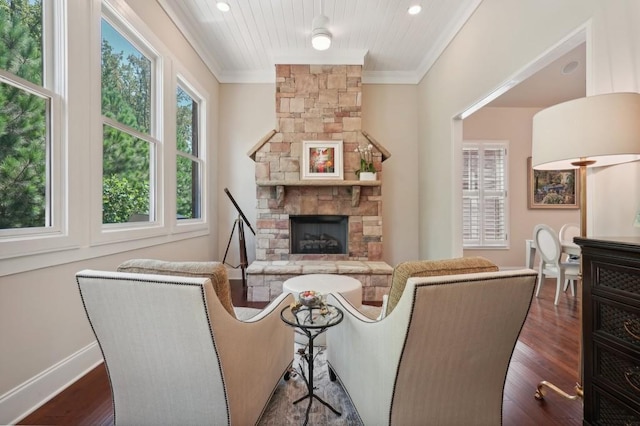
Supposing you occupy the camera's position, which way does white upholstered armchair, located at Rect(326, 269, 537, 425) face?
facing away from the viewer and to the left of the viewer

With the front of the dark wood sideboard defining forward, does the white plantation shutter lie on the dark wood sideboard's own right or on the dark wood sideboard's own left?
on the dark wood sideboard's own right

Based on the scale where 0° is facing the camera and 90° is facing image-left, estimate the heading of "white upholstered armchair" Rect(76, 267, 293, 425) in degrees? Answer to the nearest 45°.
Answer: approximately 225°

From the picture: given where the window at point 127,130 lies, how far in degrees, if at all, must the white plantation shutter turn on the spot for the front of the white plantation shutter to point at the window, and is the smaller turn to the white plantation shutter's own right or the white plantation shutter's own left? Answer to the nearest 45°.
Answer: approximately 45° to the white plantation shutter's own right

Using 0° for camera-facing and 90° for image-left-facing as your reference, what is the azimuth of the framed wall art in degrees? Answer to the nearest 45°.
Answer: approximately 0°

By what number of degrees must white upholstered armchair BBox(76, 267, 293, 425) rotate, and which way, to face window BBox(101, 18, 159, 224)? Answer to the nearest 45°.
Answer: approximately 45° to its left

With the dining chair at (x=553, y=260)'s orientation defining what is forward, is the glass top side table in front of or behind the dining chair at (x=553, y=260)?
behind

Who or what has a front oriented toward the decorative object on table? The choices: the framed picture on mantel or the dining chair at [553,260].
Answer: the framed picture on mantel

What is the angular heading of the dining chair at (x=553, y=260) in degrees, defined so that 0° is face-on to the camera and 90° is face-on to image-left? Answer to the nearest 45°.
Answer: approximately 225°

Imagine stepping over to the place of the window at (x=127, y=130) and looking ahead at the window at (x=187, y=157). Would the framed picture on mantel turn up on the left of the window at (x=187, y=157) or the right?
right

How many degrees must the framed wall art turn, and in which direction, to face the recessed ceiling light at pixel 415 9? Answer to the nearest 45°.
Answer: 0° — it already faces it
